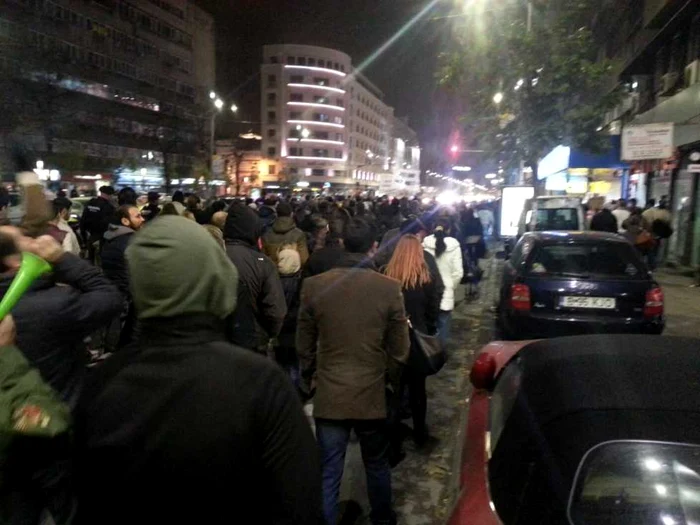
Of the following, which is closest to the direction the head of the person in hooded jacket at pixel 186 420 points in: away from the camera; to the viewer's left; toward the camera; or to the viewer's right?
away from the camera

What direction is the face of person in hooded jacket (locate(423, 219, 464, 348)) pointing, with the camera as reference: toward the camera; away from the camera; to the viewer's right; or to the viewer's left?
away from the camera

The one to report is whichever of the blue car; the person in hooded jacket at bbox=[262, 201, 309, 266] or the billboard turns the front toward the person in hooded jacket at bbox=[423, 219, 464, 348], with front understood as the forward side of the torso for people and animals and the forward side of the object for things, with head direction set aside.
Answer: the billboard

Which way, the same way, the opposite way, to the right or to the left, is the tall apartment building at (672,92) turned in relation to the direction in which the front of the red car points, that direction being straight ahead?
to the left

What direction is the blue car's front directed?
away from the camera

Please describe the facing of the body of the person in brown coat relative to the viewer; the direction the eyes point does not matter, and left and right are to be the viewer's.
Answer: facing away from the viewer

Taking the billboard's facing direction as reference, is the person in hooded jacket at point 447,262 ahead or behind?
ahead

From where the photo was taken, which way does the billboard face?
toward the camera

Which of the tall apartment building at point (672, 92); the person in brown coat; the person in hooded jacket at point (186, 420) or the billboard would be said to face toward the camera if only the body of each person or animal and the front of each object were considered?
the billboard

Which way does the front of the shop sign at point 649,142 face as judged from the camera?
facing the viewer

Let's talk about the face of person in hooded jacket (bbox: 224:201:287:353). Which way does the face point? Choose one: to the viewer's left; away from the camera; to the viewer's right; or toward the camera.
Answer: away from the camera

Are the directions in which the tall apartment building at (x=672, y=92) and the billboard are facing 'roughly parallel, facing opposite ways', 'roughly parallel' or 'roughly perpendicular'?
roughly perpendicular

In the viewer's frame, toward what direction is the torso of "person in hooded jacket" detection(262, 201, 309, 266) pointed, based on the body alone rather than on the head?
away from the camera

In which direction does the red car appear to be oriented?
away from the camera
